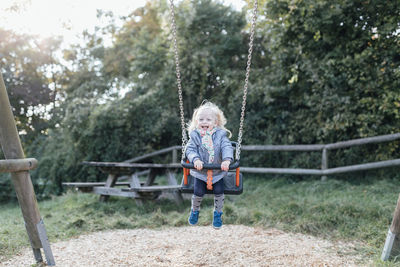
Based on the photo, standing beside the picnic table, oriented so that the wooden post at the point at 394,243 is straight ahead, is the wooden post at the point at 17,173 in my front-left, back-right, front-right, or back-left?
front-right

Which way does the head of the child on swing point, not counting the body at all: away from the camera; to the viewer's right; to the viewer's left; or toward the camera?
toward the camera

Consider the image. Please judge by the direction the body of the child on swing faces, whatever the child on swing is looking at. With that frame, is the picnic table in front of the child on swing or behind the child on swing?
behind

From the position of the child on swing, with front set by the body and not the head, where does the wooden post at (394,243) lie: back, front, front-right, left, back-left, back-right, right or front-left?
left

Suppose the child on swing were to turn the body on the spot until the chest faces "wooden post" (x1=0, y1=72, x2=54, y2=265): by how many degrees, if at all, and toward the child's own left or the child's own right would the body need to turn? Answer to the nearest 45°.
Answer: approximately 90° to the child's own right

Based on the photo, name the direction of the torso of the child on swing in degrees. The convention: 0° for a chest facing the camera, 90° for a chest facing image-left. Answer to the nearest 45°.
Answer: approximately 0°
